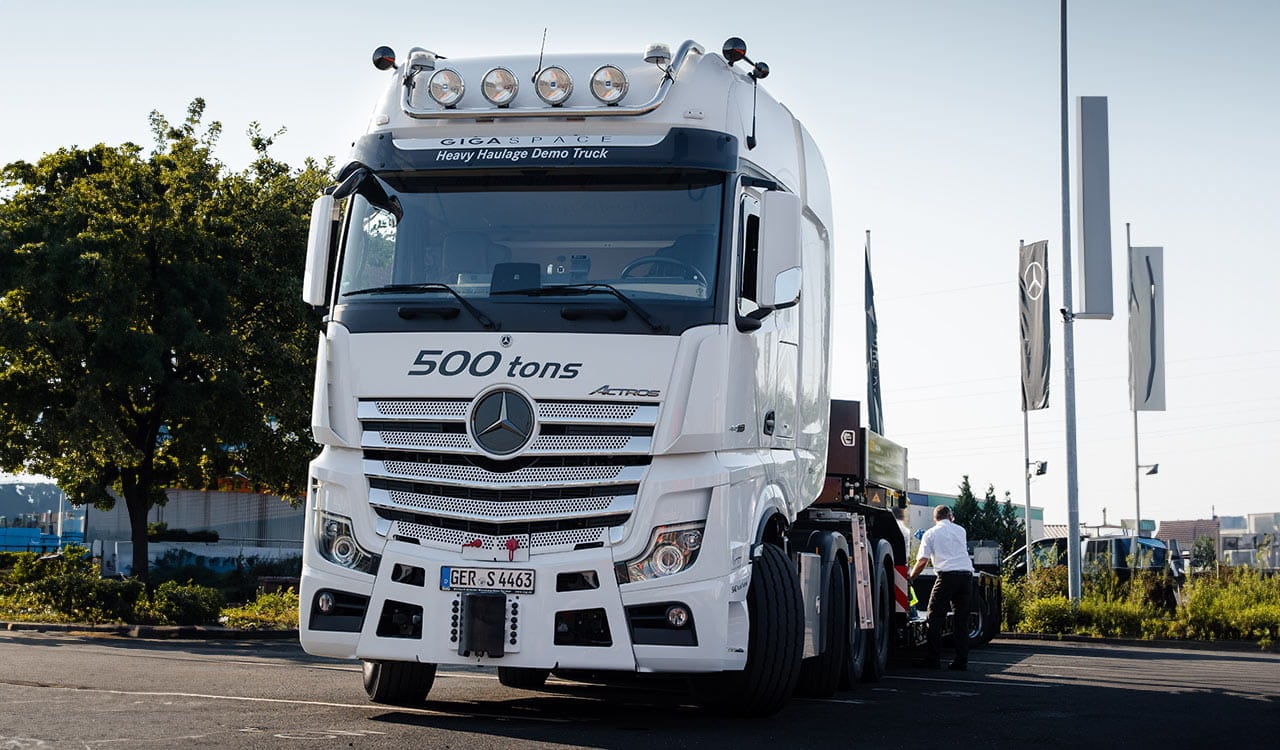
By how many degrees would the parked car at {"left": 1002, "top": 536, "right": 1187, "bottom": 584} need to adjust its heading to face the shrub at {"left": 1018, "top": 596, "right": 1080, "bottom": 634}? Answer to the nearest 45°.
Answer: approximately 90° to its left

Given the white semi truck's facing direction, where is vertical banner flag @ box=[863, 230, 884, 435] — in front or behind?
behind

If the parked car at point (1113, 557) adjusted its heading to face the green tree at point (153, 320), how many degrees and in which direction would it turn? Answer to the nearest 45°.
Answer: approximately 45° to its left

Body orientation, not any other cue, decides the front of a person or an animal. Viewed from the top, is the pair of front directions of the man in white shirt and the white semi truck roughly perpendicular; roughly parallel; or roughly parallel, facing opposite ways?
roughly parallel, facing opposite ways

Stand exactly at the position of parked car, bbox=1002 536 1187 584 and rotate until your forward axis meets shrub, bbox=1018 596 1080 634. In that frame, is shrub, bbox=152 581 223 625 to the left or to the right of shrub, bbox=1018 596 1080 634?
right

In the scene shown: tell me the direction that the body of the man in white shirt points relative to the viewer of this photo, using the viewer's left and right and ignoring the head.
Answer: facing away from the viewer and to the left of the viewer
